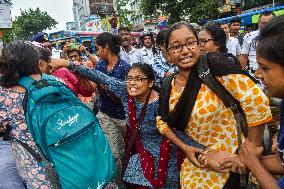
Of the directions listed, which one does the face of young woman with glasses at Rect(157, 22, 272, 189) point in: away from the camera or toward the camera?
toward the camera

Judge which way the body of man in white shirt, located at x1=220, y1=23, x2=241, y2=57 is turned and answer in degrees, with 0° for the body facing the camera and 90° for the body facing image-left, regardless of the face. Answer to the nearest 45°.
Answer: approximately 45°

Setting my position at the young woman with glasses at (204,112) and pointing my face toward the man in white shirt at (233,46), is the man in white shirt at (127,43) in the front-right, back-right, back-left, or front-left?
front-left

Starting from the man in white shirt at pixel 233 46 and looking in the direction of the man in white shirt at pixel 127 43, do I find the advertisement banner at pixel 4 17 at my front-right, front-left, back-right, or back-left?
front-right

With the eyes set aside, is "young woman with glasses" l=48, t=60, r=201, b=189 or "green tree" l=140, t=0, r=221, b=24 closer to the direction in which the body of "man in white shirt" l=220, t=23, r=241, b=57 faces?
the young woman with glasses

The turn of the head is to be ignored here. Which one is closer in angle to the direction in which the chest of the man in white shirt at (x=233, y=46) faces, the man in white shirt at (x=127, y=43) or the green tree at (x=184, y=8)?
the man in white shirt

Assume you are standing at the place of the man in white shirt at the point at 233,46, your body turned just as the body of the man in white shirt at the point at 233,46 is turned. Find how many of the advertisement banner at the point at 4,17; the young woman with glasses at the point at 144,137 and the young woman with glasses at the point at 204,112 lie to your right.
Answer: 1

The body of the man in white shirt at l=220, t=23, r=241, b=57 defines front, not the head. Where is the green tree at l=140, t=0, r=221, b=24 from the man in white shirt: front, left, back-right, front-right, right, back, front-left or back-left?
back-right

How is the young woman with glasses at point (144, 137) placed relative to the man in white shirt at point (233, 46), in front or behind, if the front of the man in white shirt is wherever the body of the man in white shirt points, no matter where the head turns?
in front

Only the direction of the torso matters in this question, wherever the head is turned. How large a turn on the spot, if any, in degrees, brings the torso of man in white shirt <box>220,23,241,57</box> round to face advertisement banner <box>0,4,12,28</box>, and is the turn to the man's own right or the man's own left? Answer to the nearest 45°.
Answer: approximately 90° to the man's own right

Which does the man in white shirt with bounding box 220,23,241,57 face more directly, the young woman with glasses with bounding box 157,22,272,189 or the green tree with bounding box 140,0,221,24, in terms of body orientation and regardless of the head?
the young woman with glasses

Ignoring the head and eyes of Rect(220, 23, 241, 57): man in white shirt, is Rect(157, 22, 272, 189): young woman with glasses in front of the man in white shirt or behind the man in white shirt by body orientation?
in front

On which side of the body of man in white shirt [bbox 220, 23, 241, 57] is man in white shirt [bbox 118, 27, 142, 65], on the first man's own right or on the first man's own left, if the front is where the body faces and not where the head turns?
on the first man's own right
